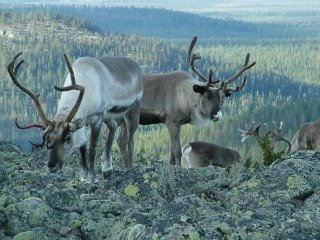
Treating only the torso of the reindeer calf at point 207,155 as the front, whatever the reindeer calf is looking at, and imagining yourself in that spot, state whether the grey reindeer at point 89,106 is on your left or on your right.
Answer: on your right

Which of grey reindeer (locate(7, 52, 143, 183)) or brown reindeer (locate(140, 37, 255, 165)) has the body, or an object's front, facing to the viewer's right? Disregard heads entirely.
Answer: the brown reindeer

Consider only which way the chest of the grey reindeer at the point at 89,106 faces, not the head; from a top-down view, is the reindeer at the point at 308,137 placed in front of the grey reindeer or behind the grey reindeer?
behind

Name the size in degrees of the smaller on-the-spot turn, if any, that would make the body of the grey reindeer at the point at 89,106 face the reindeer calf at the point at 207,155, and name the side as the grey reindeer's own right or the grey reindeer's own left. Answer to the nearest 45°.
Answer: approximately 180°

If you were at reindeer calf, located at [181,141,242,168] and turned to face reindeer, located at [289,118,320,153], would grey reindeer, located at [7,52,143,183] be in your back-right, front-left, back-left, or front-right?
back-right

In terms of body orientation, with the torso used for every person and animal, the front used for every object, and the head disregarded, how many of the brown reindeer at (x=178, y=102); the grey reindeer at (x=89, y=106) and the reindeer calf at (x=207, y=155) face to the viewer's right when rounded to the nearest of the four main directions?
2

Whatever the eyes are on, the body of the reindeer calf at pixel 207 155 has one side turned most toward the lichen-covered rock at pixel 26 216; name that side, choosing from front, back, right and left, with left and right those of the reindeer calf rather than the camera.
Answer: right

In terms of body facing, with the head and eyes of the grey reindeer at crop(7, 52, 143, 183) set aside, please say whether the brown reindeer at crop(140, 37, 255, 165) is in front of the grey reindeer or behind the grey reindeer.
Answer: behind

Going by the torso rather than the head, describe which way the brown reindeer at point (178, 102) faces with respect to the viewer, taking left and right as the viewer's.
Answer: facing to the right of the viewer

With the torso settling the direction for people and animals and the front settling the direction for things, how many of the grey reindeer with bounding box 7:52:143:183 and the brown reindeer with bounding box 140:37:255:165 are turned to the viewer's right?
1

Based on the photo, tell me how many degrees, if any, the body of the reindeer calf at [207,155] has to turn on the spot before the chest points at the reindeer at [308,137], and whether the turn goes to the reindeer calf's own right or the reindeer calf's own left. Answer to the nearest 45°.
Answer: approximately 45° to the reindeer calf's own left

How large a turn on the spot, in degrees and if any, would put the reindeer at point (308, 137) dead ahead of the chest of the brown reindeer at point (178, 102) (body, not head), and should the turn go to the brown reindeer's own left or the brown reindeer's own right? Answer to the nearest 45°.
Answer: approximately 45° to the brown reindeer's own left
